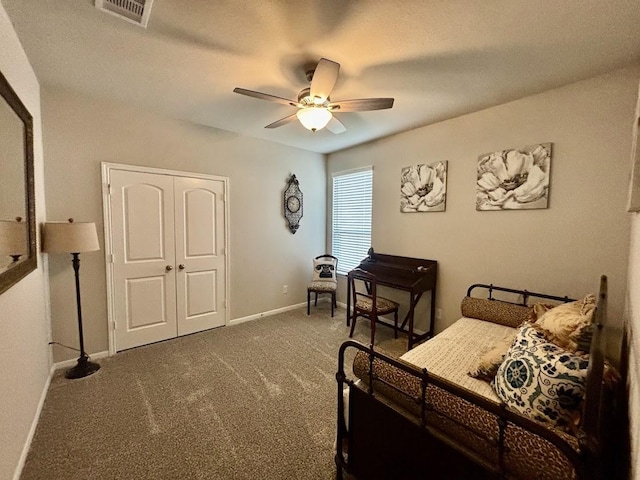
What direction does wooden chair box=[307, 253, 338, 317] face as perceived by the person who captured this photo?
facing the viewer

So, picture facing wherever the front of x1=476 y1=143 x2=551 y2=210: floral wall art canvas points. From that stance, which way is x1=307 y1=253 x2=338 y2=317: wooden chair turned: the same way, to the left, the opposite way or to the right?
to the left

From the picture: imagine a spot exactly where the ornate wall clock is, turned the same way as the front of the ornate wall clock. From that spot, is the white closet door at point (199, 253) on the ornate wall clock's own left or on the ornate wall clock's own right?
on the ornate wall clock's own right

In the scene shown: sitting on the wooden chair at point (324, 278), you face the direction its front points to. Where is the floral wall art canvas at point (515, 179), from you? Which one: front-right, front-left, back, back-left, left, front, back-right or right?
front-left

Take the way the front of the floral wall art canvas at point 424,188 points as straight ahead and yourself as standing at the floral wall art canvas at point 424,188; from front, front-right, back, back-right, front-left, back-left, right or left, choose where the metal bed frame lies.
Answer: front-left

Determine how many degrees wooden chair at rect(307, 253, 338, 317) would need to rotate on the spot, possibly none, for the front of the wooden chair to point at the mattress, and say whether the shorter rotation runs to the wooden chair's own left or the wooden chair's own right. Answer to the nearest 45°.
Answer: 0° — it already faces it

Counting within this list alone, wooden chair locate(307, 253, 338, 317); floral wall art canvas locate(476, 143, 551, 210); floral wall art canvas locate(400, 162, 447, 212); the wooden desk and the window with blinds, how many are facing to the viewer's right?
0

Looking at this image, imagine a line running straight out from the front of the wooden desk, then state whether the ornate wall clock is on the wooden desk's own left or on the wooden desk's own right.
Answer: on the wooden desk's own right

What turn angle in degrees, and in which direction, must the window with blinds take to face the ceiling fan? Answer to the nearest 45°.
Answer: approximately 45° to its left

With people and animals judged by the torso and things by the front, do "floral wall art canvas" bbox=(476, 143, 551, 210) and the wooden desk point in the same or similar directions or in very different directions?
same or similar directions

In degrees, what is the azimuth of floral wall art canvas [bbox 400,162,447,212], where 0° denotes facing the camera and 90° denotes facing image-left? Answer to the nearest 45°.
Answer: approximately 45°

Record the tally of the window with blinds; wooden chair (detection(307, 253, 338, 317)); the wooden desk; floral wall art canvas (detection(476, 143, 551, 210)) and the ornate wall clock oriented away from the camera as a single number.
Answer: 0

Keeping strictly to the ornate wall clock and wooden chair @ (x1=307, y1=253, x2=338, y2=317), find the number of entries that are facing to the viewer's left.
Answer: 0

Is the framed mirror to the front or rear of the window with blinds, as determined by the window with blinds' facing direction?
to the front

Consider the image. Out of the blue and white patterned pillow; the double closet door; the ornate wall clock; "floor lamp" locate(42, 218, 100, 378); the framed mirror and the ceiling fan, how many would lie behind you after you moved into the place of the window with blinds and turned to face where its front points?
0

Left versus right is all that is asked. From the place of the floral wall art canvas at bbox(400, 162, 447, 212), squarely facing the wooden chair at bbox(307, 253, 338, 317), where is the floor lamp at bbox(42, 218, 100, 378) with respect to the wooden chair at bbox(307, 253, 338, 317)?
left

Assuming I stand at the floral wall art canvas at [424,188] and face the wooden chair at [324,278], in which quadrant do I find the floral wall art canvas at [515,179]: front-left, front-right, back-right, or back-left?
back-left

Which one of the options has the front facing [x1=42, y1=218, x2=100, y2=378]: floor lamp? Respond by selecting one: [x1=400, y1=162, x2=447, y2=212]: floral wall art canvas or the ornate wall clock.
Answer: the floral wall art canvas

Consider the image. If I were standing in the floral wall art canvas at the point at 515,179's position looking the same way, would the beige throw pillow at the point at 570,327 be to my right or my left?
on my left

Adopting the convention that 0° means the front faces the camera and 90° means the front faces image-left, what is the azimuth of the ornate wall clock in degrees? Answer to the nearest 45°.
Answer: approximately 315°

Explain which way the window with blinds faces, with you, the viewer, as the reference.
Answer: facing the viewer and to the left of the viewer

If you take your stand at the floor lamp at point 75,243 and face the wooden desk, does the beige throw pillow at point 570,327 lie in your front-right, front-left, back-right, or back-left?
front-right
